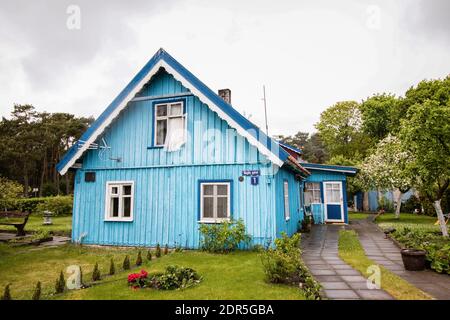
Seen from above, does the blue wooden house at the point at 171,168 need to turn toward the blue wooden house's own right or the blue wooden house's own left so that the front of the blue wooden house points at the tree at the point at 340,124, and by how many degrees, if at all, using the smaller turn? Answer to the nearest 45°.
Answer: approximately 135° to the blue wooden house's own left

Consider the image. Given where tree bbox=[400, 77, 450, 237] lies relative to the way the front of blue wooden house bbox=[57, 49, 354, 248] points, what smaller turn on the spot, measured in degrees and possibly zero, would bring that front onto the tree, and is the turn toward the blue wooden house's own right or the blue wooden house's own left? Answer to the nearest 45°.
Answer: approximately 90° to the blue wooden house's own left

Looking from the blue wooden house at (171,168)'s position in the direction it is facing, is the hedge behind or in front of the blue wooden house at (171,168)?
behind

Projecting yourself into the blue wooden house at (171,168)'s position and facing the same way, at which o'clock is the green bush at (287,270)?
The green bush is roughly at 11 o'clock from the blue wooden house.

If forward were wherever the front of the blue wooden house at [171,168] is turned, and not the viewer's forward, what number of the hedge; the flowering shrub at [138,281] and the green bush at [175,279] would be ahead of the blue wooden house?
2

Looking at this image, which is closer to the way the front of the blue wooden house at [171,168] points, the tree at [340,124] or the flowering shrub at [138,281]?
the flowering shrub

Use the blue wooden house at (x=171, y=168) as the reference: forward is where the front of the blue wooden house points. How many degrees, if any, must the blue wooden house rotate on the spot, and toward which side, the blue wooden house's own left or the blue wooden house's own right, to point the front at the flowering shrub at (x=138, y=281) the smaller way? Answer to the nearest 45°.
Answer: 0° — it already faces it

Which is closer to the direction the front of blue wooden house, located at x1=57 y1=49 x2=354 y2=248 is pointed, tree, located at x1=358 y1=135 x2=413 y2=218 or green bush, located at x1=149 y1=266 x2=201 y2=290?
the green bush

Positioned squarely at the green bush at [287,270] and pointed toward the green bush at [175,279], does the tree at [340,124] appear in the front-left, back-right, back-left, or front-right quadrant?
back-right

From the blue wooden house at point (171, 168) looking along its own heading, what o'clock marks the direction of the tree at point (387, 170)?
The tree is roughly at 8 o'clock from the blue wooden house.

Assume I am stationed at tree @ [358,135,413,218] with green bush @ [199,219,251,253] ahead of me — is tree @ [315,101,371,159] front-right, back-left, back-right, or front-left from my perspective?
back-right

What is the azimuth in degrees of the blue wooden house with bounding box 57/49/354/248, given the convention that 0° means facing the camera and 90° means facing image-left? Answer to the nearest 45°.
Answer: approximately 0°
